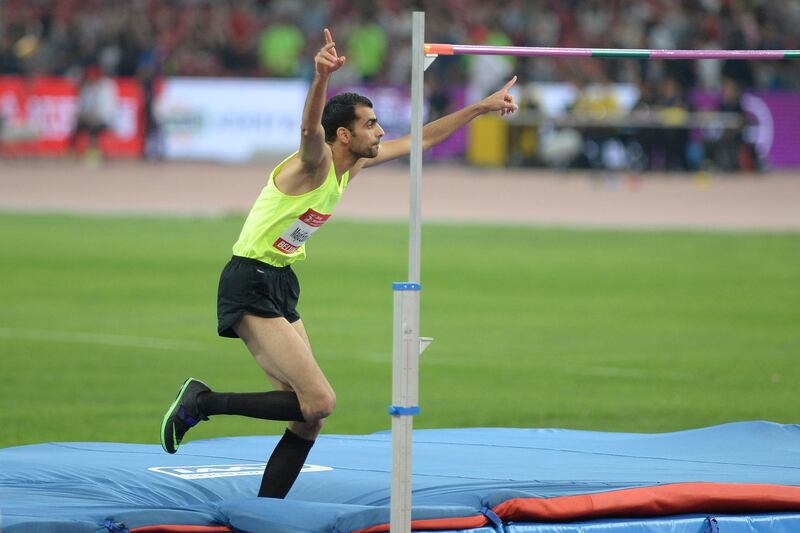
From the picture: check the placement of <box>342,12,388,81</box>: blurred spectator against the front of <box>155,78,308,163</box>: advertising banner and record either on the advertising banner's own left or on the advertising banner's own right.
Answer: on the advertising banner's own left

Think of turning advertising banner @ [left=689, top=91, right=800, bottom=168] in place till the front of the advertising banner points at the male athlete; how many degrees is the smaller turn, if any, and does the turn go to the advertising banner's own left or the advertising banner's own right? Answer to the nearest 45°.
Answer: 0° — it already faces them

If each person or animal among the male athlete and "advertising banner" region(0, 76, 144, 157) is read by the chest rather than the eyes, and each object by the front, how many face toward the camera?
1

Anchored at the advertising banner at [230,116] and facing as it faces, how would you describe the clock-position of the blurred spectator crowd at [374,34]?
The blurred spectator crowd is roughly at 8 o'clock from the advertising banner.

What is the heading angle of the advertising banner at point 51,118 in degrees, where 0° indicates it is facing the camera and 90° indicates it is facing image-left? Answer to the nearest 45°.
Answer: approximately 0°

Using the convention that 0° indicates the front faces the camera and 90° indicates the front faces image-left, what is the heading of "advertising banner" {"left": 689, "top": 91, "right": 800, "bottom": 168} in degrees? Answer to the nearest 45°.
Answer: approximately 0°

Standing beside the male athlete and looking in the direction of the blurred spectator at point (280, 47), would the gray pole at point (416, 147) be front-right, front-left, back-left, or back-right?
back-right

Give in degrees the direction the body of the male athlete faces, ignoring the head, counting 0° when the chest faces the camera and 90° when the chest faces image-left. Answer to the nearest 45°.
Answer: approximately 270°

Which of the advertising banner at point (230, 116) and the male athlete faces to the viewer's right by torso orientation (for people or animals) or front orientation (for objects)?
the male athlete

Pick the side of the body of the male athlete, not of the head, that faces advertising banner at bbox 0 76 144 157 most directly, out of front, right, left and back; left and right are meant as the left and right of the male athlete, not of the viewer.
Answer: left

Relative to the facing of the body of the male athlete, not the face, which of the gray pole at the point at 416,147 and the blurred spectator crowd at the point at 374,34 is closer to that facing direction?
the gray pole

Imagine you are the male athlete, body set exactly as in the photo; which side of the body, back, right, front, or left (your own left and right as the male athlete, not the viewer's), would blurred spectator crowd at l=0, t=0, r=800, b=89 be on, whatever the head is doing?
left

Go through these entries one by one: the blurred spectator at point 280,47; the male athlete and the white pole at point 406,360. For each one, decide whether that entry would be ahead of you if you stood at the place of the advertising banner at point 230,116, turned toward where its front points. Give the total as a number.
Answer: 2

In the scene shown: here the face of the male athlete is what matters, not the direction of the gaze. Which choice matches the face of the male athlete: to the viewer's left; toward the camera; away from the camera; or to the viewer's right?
to the viewer's right

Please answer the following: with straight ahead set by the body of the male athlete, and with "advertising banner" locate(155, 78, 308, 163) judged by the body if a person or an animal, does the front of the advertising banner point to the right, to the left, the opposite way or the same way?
to the right

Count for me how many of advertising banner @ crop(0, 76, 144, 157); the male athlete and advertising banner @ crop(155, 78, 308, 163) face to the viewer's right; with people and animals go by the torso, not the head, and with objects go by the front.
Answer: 1

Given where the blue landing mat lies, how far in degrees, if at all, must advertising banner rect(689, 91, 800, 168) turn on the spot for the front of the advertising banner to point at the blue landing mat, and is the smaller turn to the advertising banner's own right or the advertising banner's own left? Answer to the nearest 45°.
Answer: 0° — it already faces it
